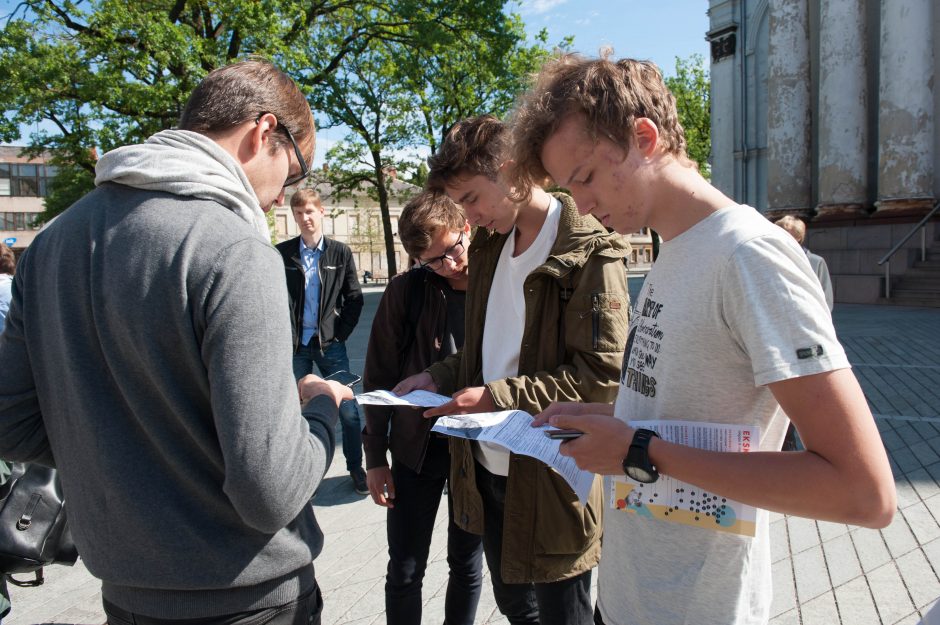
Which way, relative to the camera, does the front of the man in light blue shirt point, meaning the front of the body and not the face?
toward the camera

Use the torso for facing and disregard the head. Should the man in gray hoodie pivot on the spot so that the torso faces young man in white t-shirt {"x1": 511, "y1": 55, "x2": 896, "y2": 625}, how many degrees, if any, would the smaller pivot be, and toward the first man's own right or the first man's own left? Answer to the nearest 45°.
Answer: approximately 45° to the first man's own right

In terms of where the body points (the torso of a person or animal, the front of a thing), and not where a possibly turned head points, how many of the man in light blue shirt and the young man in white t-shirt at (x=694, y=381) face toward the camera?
1

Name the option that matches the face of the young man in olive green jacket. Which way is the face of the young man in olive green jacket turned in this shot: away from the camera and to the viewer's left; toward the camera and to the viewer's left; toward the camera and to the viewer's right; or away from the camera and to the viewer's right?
toward the camera and to the viewer's left

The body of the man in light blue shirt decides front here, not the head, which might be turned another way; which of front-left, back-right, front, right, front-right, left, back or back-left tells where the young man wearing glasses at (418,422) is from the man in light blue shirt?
front

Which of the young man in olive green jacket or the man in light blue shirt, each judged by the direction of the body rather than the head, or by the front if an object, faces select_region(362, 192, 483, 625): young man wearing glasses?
the man in light blue shirt

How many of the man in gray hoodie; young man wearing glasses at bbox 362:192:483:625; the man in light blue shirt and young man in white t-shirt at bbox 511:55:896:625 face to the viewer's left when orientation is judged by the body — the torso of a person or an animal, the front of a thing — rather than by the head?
1

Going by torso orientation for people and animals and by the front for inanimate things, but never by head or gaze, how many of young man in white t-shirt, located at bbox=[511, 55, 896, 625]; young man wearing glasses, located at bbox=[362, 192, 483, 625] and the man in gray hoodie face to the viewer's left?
1

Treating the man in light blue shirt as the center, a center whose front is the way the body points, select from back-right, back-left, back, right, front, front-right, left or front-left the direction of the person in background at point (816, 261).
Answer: left

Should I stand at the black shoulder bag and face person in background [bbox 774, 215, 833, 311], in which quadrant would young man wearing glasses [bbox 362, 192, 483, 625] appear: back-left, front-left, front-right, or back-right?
front-right

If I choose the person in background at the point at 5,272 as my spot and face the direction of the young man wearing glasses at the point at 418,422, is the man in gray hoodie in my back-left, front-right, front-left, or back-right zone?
front-right

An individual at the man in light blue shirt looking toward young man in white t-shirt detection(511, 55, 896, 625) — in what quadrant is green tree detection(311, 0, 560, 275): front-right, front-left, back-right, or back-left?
back-left

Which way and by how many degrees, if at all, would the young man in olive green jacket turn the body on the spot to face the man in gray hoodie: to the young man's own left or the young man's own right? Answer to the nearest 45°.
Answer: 0° — they already face them

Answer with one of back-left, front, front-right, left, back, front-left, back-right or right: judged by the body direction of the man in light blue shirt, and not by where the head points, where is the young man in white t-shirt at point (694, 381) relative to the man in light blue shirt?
front

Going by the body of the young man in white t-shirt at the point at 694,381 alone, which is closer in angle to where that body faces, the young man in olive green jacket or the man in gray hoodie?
the man in gray hoodie

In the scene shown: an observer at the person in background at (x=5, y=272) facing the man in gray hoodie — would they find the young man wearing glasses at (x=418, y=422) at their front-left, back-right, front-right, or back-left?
front-left
